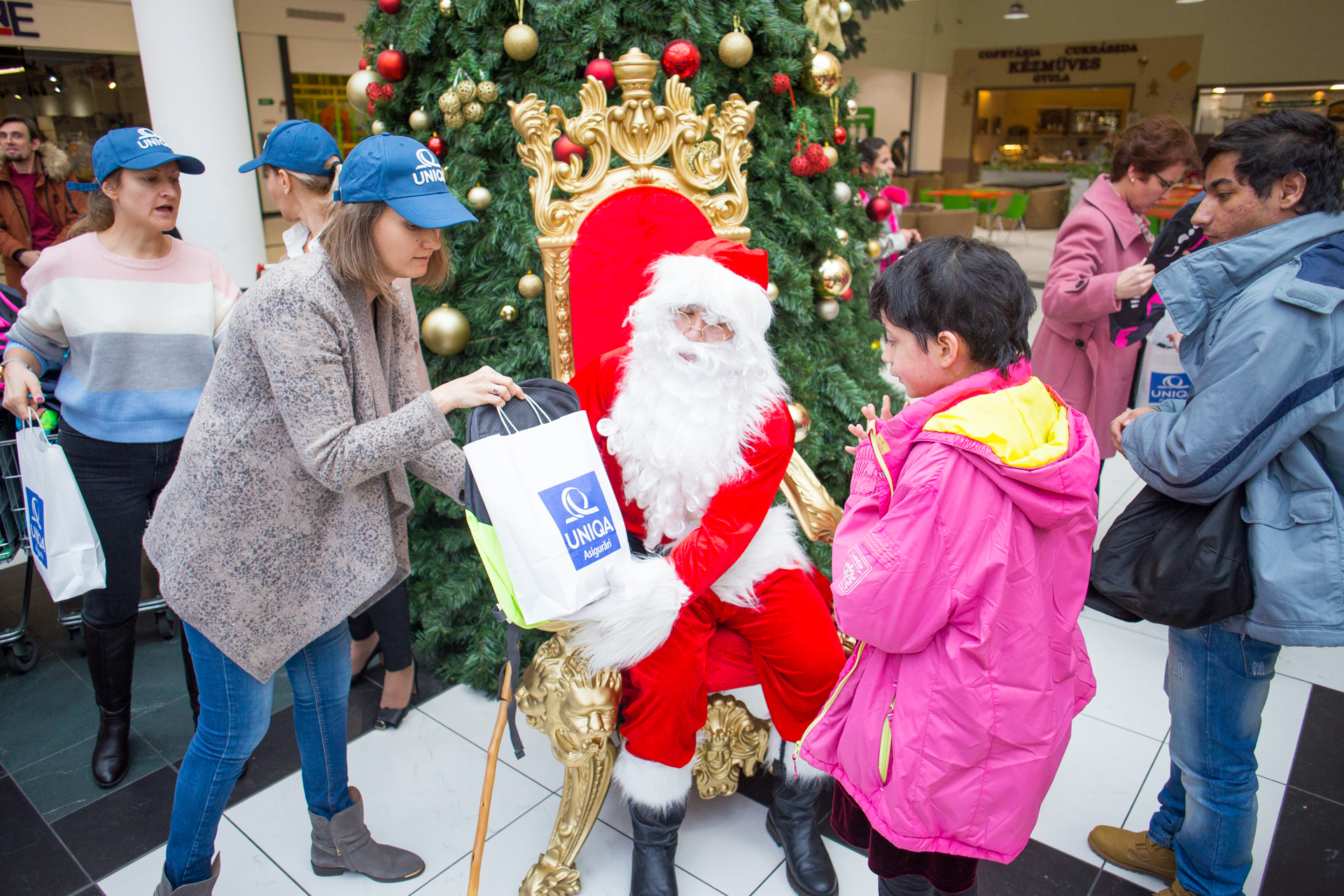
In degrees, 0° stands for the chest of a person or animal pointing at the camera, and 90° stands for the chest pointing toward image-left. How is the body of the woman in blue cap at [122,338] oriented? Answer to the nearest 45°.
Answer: approximately 315°

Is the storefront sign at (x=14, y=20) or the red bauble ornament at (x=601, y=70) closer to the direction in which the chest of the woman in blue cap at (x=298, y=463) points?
the red bauble ornament

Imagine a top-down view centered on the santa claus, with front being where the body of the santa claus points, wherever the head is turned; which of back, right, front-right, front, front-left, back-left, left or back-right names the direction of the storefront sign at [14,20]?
back-right

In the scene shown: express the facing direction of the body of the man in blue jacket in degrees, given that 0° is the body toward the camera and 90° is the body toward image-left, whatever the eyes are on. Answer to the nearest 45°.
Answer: approximately 90°

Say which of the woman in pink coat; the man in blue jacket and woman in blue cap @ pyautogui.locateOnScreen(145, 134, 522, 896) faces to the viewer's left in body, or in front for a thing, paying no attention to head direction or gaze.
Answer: the man in blue jacket

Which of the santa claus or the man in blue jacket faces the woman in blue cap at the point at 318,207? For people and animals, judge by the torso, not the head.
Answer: the man in blue jacket

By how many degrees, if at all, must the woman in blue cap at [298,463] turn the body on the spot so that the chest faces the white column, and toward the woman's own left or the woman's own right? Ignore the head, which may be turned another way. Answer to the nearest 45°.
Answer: approximately 90° to the woman's own left

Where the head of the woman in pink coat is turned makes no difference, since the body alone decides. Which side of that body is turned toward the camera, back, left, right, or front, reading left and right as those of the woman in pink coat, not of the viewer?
right

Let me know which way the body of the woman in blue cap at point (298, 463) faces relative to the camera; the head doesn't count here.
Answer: to the viewer's right
